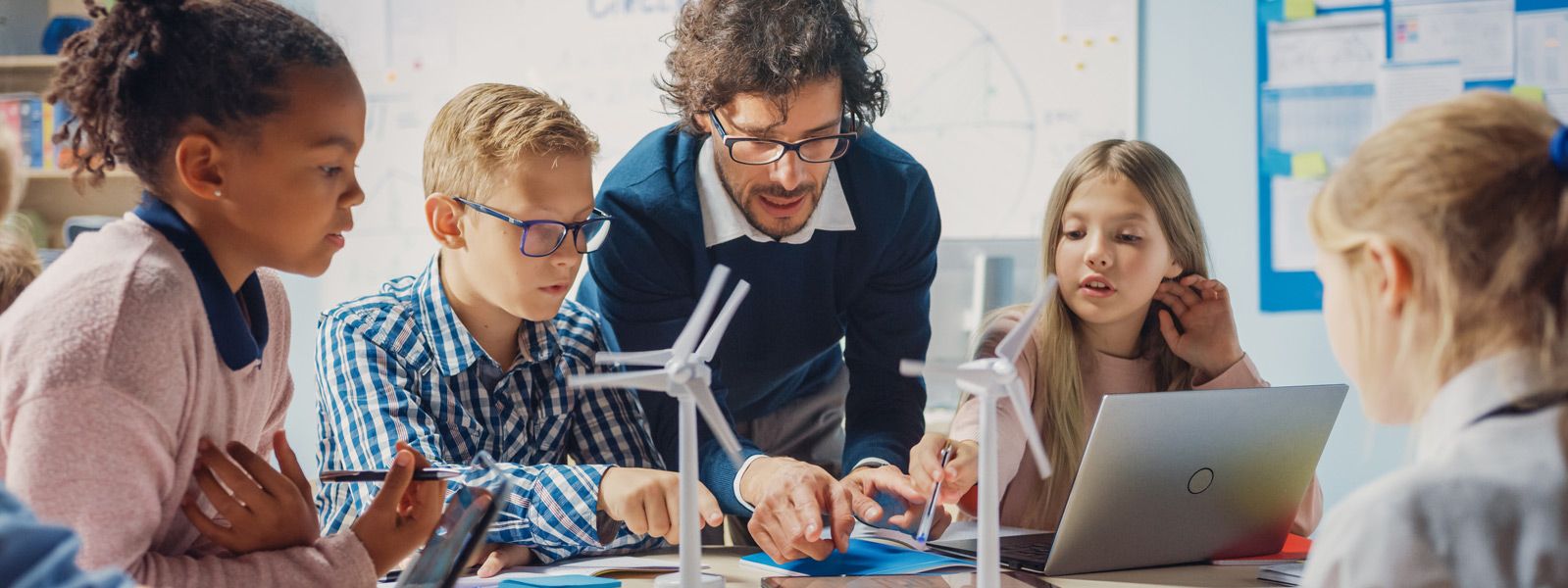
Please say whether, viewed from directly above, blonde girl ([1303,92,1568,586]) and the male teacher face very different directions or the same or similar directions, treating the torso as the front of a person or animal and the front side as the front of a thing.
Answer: very different directions

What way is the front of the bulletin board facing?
toward the camera

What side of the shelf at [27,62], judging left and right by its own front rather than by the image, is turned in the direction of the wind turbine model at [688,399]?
front

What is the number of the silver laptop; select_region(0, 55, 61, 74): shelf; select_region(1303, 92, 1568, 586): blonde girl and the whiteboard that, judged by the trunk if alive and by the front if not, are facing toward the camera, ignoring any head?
2

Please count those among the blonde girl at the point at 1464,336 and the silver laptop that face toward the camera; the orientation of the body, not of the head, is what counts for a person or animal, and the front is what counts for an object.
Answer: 0
